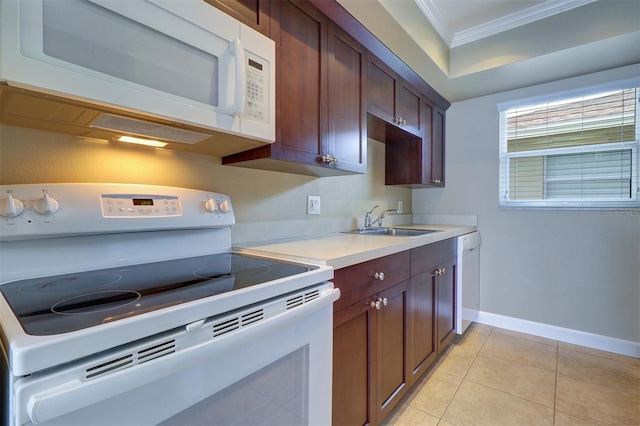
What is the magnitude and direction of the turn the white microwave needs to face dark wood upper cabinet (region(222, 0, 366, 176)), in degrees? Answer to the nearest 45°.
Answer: approximately 45° to its left

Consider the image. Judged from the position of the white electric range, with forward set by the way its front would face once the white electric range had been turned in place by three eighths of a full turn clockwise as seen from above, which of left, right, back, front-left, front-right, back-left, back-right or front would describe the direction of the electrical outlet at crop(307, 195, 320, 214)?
back-right

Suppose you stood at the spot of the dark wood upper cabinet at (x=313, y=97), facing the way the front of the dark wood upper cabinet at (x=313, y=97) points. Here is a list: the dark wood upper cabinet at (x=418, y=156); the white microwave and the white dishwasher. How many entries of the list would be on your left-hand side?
2

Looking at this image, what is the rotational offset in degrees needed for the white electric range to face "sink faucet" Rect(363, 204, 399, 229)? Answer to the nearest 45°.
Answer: approximately 90° to its left

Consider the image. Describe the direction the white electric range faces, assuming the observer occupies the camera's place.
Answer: facing the viewer and to the right of the viewer

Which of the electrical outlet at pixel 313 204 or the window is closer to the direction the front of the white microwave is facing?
the window

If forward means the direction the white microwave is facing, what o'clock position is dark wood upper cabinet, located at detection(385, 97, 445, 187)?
The dark wood upper cabinet is roughly at 10 o'clock from the white microwave.

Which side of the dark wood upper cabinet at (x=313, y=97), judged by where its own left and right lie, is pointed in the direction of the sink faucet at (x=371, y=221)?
left

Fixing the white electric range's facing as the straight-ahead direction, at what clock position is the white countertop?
The white countertop is roughly at 10 o'clock from the white electric range.

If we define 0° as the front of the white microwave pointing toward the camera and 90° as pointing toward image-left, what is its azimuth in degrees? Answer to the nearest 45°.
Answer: approximately 315°

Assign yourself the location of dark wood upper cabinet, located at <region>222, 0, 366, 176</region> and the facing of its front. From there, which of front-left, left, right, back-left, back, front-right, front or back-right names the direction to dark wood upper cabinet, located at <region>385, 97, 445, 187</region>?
left
